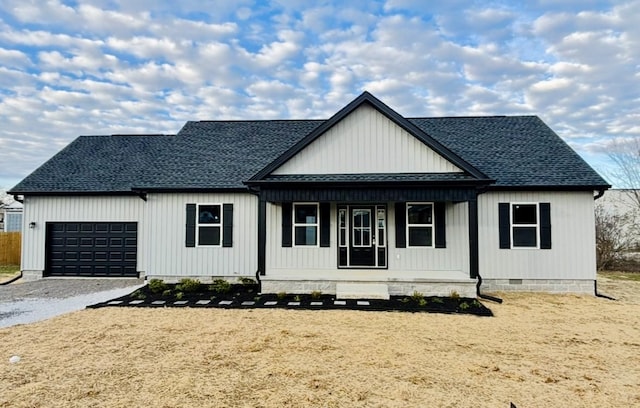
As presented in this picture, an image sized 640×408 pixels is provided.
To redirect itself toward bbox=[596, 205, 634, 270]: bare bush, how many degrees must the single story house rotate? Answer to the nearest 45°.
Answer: approximately 135° to its left

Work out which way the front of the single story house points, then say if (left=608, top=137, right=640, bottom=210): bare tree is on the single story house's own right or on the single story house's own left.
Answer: on the single story house's own left

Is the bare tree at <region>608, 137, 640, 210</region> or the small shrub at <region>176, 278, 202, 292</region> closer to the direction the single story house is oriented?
the small shrub

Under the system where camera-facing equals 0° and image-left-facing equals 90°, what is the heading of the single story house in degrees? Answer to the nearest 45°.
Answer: approximately 0°

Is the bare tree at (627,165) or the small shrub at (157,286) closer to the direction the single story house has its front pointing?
the small shrub
